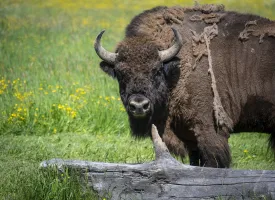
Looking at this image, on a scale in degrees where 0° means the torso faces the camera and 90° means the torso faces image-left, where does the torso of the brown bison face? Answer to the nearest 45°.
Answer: approximately 45°
